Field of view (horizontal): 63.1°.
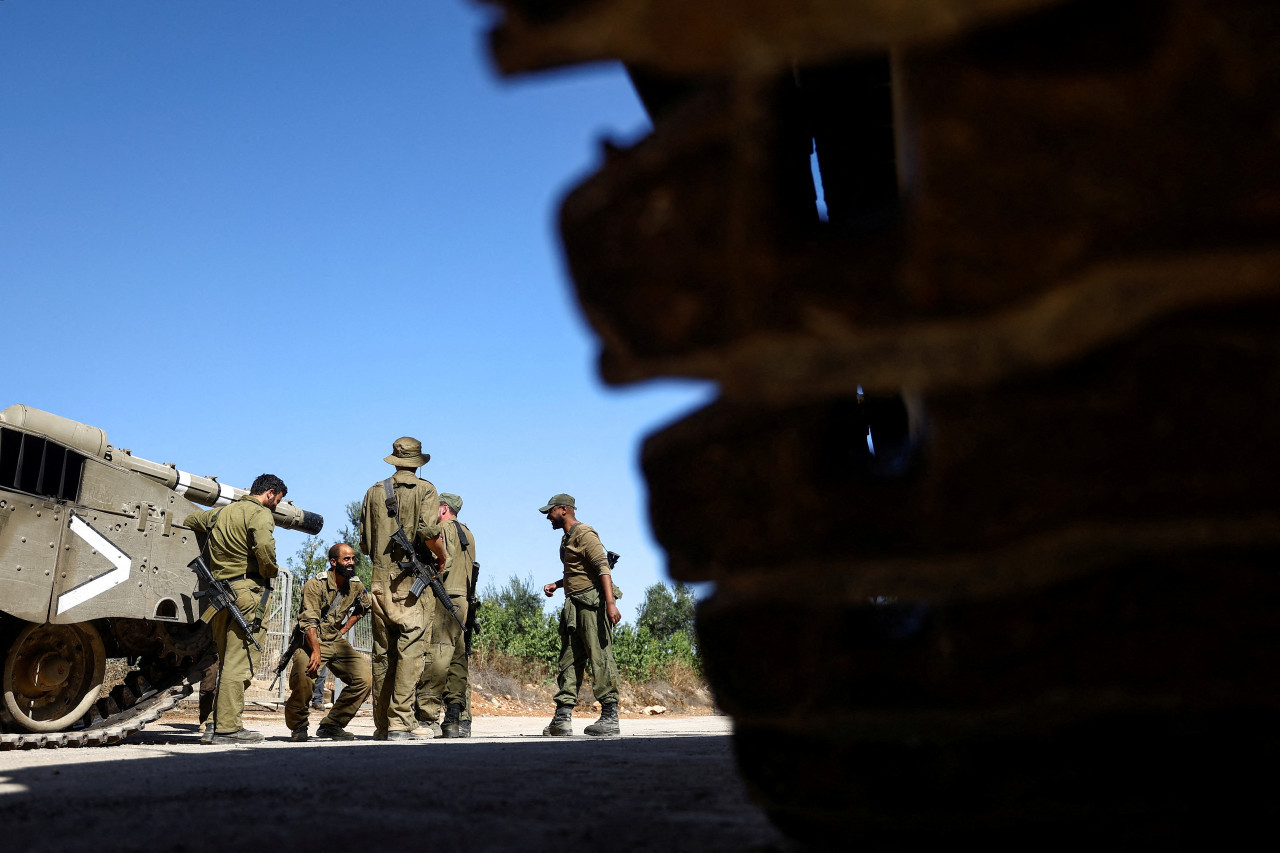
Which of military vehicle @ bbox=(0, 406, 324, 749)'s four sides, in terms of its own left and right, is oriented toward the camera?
right

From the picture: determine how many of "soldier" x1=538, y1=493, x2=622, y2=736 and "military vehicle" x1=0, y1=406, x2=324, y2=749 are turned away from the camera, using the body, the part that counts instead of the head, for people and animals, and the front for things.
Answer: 0

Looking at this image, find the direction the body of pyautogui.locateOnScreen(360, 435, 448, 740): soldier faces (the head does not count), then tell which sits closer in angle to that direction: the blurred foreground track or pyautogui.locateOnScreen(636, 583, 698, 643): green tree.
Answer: the green tree

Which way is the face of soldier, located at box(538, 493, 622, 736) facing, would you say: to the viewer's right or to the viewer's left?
to the viewer's left

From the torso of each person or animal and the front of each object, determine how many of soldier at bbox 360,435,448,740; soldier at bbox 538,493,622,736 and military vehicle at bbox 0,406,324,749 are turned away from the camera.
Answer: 1

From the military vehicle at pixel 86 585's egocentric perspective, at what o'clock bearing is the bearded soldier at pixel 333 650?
The bearded soldier is roughly at 12 o'clock from the military vehicle.

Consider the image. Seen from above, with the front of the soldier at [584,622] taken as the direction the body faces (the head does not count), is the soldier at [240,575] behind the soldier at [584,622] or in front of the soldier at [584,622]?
in front

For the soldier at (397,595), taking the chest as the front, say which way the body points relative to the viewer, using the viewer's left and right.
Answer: facing away from the viewer

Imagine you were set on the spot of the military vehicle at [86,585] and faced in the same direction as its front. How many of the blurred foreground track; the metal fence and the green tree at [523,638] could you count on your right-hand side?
1

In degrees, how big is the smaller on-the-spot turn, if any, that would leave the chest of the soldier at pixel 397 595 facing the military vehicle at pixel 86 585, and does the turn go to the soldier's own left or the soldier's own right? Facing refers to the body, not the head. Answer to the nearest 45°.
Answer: approximately 90° to the soldier's own left

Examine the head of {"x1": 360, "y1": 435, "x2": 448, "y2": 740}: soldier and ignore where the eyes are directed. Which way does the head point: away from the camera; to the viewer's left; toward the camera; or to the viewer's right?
away from the camera

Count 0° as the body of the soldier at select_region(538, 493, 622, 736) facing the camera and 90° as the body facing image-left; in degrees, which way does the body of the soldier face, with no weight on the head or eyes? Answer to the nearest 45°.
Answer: approximately 90°

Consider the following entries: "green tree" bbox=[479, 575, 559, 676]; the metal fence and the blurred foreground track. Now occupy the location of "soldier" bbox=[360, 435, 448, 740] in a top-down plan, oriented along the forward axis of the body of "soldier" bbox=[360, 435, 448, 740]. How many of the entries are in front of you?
2

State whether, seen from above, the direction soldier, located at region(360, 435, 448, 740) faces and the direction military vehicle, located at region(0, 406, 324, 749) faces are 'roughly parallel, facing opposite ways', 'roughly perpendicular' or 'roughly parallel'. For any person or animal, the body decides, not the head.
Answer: roughly perpendicular

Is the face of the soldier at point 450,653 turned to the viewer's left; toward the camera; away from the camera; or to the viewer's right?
to the viewer's left

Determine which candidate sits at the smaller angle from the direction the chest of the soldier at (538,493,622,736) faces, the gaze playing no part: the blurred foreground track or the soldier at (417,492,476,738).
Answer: the soldier

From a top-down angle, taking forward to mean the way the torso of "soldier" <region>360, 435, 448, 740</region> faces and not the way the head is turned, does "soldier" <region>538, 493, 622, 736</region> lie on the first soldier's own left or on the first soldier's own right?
on the first soldier's own right
